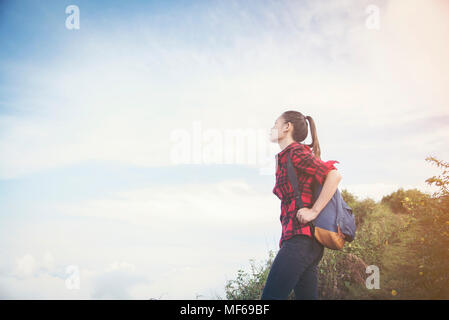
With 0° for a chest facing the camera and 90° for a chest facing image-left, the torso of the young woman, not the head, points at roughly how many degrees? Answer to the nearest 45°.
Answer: approximately 90°

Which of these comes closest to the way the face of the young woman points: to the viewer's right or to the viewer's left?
to the viewer's left
